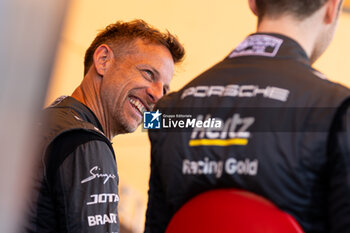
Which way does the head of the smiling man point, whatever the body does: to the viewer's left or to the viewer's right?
to the viewer's right

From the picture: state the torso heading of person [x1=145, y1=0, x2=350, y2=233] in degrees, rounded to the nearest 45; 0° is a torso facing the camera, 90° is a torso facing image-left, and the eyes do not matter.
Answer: approximately 225°

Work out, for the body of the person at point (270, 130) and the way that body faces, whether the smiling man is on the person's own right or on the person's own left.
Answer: on the person's own left
